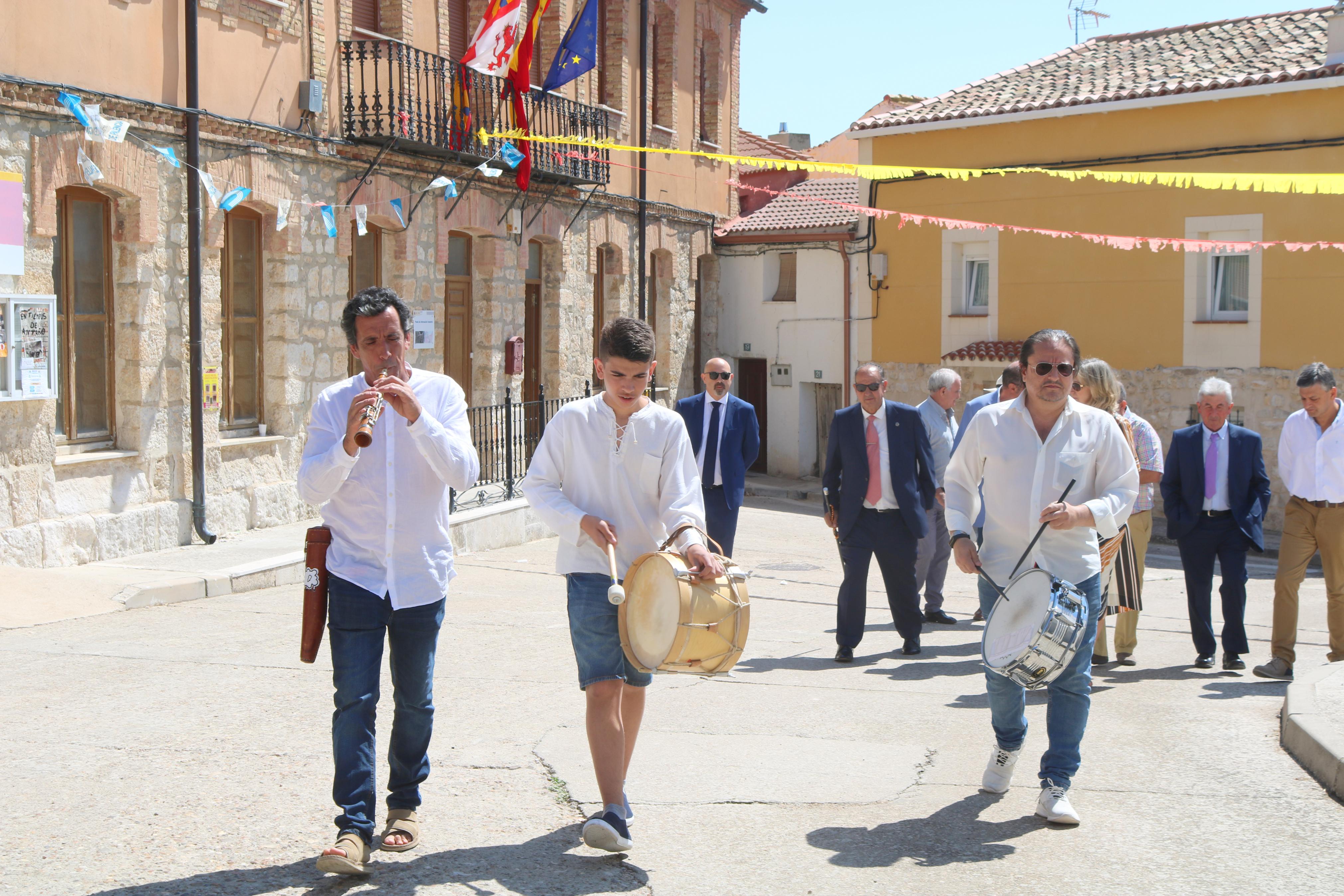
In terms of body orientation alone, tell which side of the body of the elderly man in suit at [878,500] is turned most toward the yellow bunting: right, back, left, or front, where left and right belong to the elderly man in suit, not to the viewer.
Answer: back

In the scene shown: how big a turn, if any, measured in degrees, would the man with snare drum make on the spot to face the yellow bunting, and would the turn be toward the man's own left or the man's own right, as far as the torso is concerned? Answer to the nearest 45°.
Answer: approximately 180°

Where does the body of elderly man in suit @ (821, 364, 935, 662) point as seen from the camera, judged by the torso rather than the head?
toward the camera

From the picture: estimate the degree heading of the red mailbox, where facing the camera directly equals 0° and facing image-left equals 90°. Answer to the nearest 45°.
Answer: approximately 315°

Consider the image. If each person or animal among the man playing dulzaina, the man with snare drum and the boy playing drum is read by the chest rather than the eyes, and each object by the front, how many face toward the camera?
3

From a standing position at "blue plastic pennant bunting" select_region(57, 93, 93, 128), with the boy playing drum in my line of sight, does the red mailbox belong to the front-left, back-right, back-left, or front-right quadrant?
back-left

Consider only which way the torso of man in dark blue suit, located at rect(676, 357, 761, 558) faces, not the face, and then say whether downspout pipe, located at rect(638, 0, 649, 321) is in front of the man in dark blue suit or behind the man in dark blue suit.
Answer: behind

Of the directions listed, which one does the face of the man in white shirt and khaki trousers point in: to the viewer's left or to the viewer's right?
to the viewer's left

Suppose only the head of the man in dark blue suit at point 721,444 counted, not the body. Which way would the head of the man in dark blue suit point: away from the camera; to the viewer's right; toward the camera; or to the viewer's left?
toward the camera

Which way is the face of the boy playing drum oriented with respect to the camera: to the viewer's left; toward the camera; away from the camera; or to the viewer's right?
toward the camera

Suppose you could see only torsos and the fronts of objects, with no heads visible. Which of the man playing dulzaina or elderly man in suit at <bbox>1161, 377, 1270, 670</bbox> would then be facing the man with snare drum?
the elderly man in suit

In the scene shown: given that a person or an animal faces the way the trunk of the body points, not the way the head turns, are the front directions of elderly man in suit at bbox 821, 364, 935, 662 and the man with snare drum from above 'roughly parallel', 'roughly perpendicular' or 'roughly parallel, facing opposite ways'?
roughly parallel

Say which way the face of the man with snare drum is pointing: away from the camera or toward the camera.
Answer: toward the camera

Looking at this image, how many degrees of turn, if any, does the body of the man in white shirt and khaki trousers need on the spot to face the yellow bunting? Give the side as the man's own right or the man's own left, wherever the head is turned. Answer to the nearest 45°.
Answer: approximately 135° to the man's own right

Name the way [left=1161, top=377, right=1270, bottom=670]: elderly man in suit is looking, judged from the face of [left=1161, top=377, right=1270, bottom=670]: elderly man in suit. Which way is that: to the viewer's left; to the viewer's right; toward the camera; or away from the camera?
toward the camera

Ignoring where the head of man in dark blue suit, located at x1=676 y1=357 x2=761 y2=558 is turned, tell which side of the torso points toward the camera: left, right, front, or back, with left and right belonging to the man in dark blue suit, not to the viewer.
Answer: front

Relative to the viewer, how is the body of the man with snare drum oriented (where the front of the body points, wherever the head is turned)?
toward the camera
